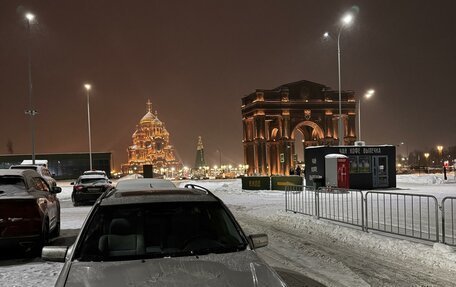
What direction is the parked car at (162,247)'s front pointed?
toward the camera

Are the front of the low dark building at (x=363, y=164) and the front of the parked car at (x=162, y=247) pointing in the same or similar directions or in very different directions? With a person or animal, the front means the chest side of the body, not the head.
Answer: same or similar directions

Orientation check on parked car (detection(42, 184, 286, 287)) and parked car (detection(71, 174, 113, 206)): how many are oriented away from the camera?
1

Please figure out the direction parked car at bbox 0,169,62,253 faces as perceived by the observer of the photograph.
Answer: facing away from the viewer and to the right of the viewer

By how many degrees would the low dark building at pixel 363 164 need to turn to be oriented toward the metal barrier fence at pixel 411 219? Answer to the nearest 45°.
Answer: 0° — it already faces it

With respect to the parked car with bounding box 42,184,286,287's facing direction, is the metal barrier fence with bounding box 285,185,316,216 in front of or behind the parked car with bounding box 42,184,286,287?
behind

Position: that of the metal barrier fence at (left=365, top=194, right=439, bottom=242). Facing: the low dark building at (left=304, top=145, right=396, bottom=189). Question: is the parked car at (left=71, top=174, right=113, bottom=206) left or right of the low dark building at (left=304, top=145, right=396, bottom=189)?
left

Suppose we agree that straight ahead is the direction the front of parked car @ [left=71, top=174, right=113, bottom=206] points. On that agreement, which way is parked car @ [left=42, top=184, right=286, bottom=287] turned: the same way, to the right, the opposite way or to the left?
the opposite way

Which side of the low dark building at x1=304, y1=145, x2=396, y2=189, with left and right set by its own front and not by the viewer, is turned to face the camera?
front

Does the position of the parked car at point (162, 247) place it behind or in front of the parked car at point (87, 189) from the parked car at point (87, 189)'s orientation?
behind

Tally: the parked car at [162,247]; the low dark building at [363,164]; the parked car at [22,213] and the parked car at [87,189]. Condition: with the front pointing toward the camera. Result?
2

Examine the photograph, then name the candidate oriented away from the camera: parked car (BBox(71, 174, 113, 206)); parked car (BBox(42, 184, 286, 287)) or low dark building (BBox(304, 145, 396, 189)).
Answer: parked car (BBox(71, 174, 113, 206))

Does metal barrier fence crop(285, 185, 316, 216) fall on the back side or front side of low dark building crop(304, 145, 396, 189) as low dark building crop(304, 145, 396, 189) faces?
on the front side

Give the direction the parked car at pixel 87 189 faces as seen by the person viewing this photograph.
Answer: facing away from the viewer
